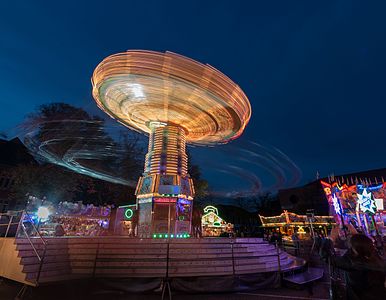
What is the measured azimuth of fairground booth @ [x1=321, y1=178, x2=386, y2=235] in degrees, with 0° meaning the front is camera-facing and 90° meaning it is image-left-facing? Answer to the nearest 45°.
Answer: approximately 45°

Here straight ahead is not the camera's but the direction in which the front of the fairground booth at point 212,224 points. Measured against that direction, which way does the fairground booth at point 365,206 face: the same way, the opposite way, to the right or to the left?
to the right

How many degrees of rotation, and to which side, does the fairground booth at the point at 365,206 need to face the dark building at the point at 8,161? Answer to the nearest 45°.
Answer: approximately 45° to its right

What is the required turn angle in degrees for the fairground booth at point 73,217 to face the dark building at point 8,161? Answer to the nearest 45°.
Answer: approximately 135° to its right

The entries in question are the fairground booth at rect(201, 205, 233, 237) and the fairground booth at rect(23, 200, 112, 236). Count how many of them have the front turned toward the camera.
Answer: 2

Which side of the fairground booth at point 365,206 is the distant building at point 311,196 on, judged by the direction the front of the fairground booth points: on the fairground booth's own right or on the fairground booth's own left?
on the fairground booth's own right

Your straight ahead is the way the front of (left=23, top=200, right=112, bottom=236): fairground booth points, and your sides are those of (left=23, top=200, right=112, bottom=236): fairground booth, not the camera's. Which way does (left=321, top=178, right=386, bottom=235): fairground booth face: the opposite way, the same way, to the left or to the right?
to the right

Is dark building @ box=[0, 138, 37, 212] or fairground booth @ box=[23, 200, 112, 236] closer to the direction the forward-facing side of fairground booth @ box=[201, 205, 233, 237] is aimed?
the fairground booth
